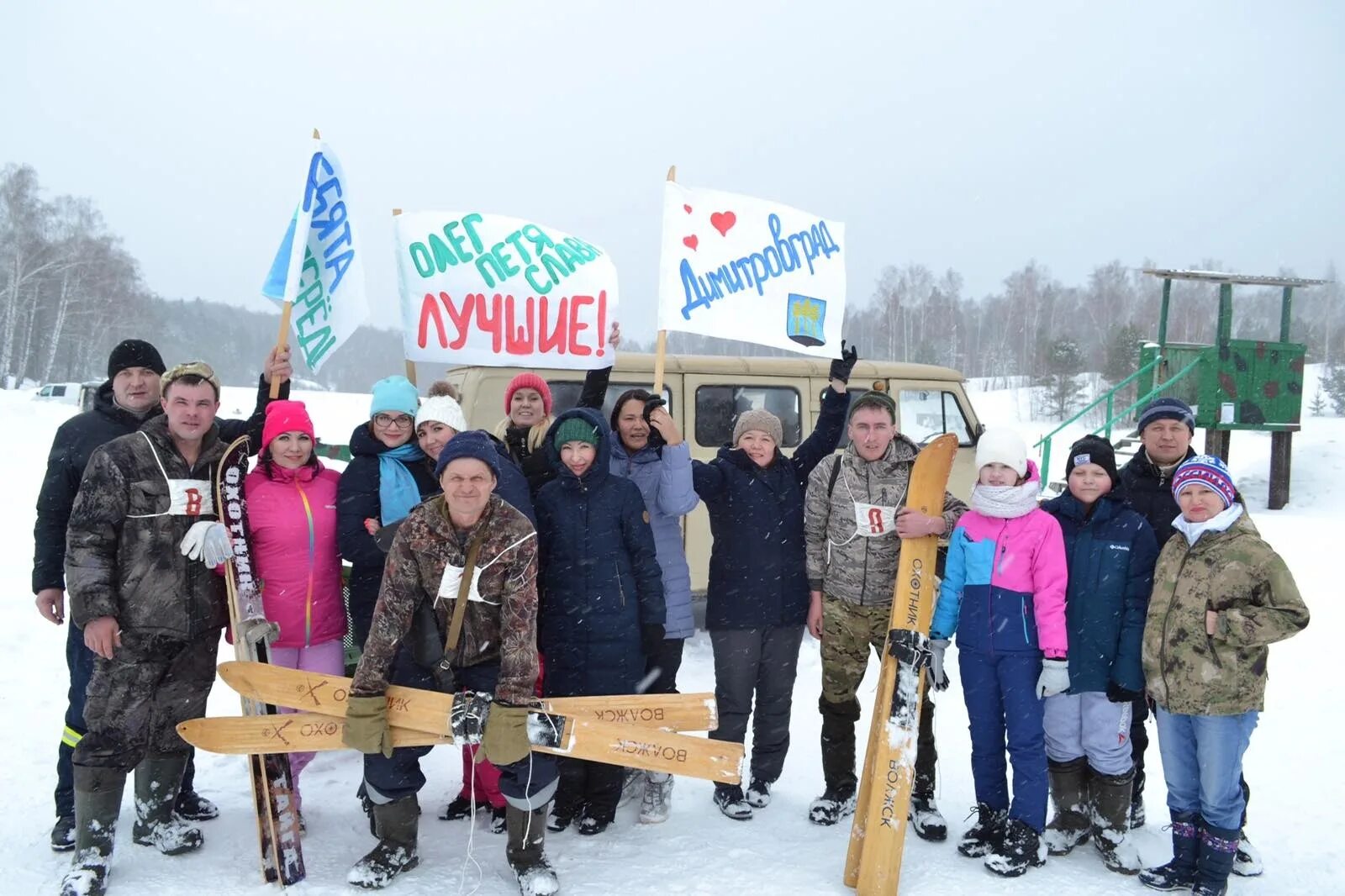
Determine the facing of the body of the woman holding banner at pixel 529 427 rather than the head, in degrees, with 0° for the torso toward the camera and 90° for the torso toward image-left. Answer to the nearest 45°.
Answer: approximately 0°

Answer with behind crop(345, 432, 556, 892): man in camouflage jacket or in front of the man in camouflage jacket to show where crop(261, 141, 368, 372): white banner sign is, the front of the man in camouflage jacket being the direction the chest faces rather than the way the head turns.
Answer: behind

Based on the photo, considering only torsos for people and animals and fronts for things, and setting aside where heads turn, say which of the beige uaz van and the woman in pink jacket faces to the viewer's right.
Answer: the beige uaz van

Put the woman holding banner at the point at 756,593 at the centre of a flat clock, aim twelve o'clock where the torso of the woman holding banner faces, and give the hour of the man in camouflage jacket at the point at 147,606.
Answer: The man in camouflage jacket is roughly at 2 o'clock from the woman holding banner.

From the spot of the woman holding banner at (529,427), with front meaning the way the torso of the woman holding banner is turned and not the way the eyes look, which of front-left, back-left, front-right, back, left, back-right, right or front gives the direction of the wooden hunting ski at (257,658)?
front-right

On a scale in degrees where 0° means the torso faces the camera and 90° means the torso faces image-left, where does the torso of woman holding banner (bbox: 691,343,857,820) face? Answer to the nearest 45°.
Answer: approximately 0°

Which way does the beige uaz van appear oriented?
to the viewer's right

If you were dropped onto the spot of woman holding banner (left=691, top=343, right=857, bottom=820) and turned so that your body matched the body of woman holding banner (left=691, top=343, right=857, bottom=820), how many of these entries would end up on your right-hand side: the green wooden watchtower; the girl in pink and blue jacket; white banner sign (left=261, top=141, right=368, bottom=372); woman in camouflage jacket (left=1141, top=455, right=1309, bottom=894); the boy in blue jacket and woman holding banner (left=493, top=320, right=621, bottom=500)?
2

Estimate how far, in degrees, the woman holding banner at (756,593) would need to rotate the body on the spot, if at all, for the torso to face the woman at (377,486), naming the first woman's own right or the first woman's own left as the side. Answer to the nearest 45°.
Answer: approximately 90° to the first woman's own right

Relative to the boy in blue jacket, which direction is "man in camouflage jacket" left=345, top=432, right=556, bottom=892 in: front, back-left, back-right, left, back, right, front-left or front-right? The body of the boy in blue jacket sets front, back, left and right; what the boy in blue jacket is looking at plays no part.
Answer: front-right

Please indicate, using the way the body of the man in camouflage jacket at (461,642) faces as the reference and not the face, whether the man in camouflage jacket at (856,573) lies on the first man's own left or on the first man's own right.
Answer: on the first man's own left

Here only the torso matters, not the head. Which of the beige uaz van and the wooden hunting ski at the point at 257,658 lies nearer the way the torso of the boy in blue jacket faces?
the wooden hunting ski
